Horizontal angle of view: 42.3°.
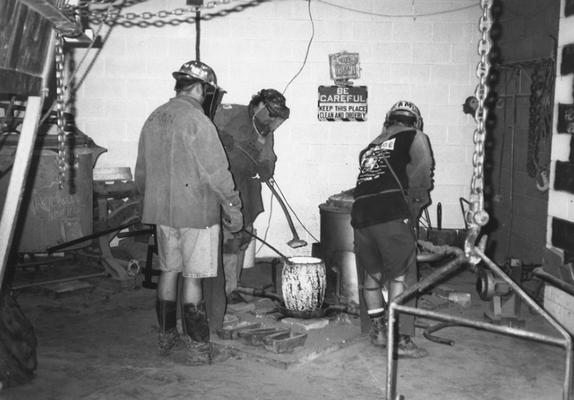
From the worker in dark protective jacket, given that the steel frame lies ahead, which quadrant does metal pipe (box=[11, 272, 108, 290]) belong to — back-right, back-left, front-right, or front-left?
back-right

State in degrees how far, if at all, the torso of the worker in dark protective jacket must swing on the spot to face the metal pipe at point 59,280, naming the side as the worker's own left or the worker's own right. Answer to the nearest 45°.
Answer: approximately 135° to the worker's own right

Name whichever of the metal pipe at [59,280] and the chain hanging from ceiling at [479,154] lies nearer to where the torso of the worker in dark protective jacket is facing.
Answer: the chain hanging from ceiling

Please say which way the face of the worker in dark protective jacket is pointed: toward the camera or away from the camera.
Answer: toward the camera

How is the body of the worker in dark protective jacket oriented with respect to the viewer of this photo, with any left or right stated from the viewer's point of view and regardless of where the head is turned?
facing the viewer and to the right of the viewer

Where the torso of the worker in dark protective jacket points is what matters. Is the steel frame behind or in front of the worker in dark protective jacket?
in front

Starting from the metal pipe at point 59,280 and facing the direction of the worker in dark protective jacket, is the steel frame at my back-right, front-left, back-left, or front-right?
front-right
